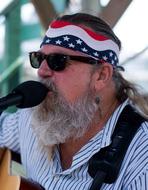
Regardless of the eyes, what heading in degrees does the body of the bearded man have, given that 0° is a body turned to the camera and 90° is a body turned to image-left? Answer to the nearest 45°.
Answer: approximately 45°
